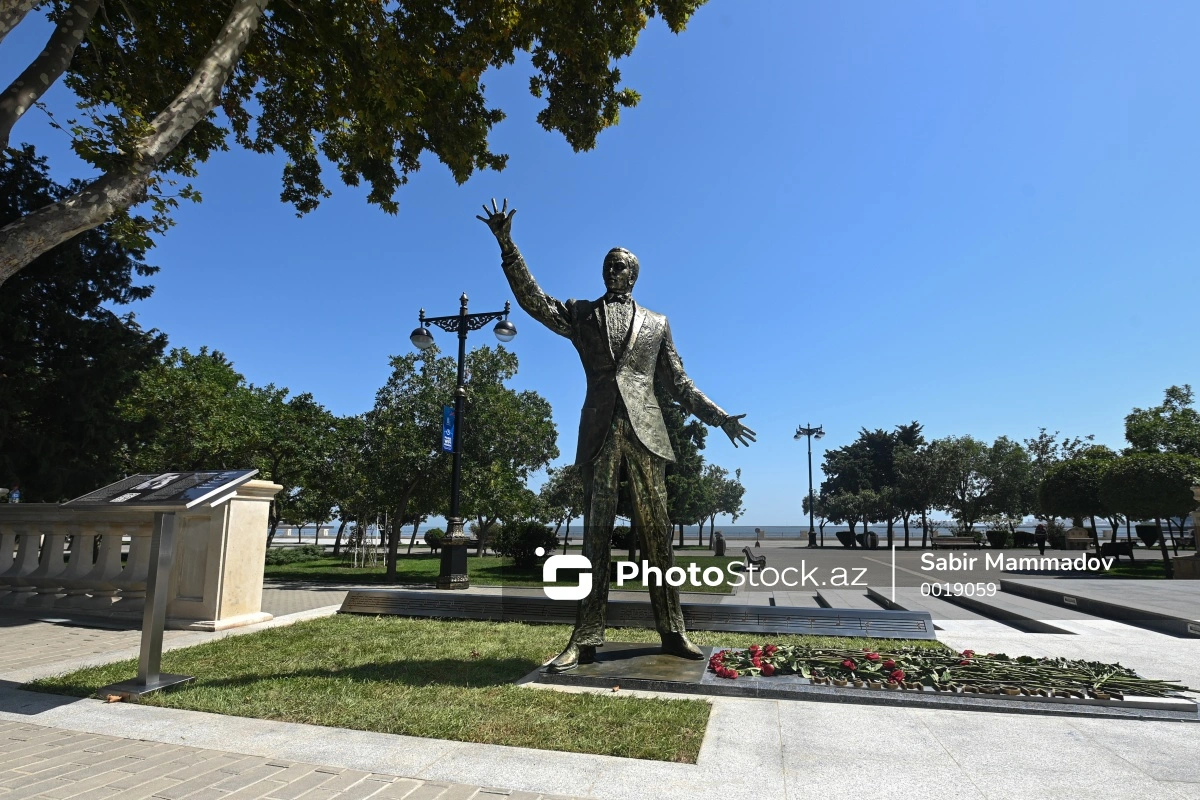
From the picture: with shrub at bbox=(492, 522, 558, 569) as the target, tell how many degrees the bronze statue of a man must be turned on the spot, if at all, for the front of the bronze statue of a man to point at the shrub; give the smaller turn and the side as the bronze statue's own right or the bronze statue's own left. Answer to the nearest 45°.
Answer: approximately 180°

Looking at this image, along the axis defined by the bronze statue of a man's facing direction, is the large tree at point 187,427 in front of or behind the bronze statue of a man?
behind

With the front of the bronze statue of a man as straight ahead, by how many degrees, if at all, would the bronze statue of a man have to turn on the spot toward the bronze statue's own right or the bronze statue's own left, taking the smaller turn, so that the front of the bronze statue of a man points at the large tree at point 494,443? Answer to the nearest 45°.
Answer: approximately 180°

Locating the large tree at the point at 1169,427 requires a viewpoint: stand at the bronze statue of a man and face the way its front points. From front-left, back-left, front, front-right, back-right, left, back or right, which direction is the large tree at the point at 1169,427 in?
back-left

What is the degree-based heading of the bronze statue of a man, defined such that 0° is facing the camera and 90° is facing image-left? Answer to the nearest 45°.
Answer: approximately 0°

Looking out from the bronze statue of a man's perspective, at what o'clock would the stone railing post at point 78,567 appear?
The stone railing post is roughly at 4 o'clock from the bronze statue of a man.

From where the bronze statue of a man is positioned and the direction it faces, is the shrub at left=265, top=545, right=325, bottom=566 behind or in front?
behind

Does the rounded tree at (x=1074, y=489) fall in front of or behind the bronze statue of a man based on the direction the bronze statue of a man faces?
behind

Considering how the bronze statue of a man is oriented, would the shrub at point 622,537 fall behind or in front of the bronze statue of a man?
behind

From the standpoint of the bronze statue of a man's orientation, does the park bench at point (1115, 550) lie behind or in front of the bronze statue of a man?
behind

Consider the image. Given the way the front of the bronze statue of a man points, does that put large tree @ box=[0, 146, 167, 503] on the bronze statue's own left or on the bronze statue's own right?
on the bronze statue's own right

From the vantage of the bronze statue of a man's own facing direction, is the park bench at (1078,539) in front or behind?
behind

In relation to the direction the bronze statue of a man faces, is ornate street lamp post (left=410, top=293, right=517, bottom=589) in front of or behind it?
behind

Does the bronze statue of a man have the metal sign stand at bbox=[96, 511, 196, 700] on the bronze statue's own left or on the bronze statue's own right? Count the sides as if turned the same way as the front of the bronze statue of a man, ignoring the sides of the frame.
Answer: on the bronze statue's own right

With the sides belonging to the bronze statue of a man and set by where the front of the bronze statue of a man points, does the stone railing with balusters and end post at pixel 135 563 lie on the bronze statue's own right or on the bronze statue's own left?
on the bronze statue's own right
